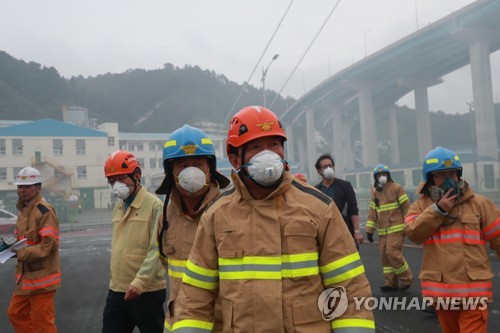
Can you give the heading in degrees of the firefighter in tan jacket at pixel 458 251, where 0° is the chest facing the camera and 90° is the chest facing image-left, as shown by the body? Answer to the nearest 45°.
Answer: approximately 0°

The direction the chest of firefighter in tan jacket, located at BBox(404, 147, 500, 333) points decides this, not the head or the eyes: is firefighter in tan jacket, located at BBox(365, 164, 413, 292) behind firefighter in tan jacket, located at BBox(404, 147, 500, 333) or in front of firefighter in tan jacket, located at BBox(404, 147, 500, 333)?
behind

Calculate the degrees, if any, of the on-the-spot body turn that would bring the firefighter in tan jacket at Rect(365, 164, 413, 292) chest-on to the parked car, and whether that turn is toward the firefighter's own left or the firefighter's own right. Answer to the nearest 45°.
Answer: approximately 90° to the firefighter's own right

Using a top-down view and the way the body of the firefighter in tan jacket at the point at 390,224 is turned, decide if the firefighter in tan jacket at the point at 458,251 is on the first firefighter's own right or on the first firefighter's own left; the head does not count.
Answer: on the first firefighter's own left

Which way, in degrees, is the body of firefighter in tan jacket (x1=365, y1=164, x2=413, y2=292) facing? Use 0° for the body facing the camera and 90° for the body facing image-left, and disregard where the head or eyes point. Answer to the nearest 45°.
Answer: approximately 45°

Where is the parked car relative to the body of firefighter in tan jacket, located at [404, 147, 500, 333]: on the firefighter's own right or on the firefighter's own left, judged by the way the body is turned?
on the firefighter's own right
